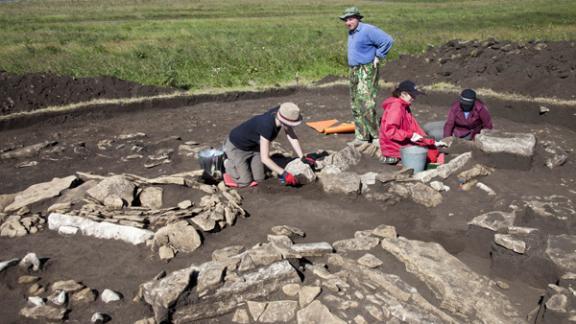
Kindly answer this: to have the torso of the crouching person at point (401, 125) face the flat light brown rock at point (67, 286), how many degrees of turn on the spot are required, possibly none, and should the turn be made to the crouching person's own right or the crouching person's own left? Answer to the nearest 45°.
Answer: approximately 135° to the crouching person's own right

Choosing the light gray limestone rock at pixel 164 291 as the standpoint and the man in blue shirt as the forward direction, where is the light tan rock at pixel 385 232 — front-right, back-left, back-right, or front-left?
front-right

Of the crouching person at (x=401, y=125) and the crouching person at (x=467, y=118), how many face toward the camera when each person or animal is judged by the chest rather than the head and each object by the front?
1

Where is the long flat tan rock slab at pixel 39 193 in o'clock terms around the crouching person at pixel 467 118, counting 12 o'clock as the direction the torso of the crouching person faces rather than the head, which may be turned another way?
The long flat tan rock slab is roughly at 2 o'clock from the crouching person.

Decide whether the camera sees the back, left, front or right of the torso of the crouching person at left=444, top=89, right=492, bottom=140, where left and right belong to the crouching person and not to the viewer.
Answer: front

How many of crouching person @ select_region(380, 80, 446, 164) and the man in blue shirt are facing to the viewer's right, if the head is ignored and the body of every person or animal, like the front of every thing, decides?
1

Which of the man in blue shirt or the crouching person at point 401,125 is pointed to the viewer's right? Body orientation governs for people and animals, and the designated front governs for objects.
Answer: the crouching person

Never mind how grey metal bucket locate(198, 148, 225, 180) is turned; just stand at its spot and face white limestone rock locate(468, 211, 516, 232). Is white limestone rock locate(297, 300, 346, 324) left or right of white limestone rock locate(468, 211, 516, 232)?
right

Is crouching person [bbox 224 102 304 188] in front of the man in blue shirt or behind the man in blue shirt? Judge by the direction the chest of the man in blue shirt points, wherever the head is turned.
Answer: in front

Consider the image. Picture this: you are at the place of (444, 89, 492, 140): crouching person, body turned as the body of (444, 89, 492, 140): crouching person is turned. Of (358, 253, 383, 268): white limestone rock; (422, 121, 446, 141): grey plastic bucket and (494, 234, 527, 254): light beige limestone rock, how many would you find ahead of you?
2

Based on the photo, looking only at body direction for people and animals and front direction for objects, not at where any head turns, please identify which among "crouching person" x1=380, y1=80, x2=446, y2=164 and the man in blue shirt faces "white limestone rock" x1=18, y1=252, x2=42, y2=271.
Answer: the man in blue shirt

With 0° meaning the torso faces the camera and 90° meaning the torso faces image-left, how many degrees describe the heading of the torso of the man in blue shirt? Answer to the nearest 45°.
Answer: approximately 45°

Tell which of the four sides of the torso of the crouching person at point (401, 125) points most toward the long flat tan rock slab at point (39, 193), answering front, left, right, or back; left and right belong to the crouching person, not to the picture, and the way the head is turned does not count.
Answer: back

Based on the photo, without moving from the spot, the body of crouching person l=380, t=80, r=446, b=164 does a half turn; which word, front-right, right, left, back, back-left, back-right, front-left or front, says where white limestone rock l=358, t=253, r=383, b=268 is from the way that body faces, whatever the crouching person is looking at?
left

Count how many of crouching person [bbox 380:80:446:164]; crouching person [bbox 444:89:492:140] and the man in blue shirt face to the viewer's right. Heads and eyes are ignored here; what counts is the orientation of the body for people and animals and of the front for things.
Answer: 1

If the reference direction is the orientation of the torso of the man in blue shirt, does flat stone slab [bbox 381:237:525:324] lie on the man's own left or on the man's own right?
on the man's own left

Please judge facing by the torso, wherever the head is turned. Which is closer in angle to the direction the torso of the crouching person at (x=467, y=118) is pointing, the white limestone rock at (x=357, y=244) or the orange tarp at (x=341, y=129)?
the white limestone rock

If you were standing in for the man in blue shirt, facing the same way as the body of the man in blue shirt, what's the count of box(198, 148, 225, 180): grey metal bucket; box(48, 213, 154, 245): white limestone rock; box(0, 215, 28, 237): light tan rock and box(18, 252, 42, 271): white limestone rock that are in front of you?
4

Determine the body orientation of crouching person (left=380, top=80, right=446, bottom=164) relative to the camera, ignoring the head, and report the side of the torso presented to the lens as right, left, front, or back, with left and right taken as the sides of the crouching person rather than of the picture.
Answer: right

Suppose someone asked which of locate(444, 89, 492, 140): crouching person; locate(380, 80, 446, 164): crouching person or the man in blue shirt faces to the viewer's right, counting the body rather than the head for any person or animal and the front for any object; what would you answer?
locate(380, 80, 446, 164): crouching person
